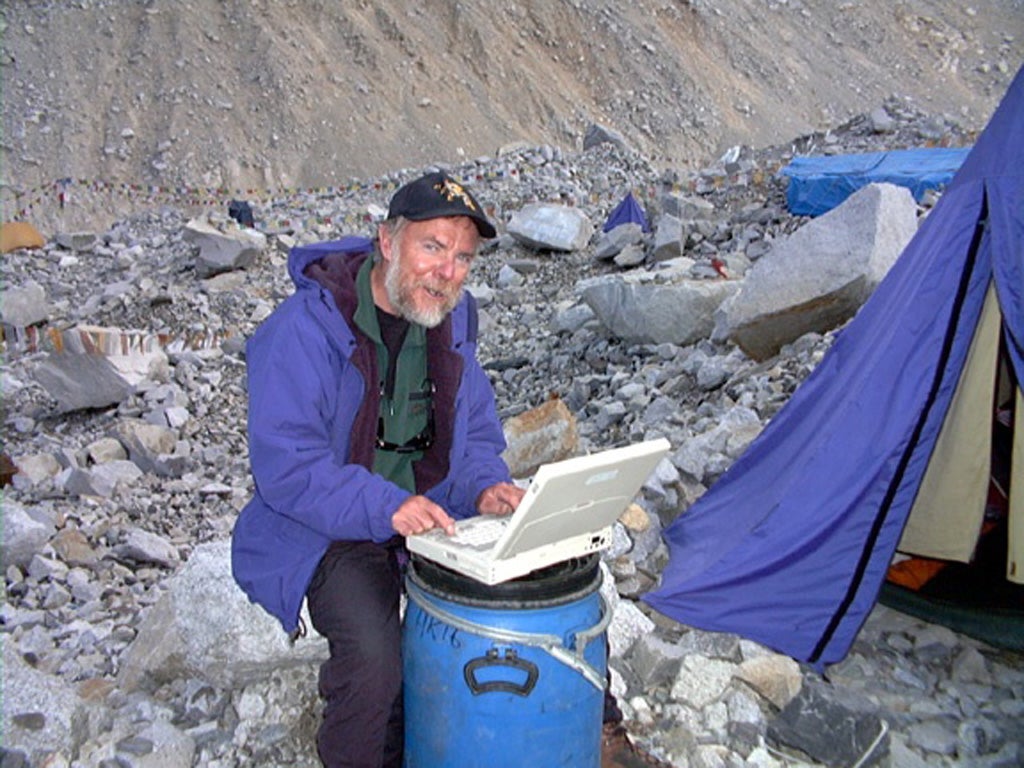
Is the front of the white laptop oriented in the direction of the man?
yes

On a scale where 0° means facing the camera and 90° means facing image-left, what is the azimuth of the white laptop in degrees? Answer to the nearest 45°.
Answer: approximately 135°

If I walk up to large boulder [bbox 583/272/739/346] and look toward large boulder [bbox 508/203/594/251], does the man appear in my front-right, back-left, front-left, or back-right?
back-left

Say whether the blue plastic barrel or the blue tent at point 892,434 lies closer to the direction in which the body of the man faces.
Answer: the blue plastic barrel

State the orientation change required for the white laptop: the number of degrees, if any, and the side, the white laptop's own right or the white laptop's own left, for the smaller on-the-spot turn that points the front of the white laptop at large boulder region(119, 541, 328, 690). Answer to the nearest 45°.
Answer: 0° — it already faces it

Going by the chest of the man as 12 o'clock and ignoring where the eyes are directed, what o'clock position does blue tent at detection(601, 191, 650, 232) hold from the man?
The blue tent is roughly at 8 o'clock from the man.

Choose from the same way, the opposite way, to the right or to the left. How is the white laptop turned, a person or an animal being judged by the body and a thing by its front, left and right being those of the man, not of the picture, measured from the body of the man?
the opposite way

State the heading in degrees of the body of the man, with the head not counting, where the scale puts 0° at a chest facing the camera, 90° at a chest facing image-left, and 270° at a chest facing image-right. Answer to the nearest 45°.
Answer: approximately 315°
